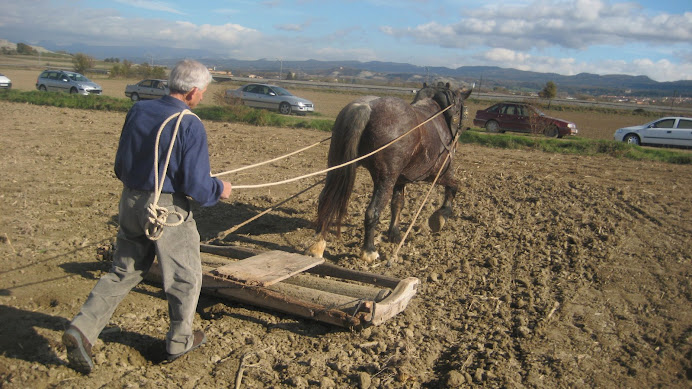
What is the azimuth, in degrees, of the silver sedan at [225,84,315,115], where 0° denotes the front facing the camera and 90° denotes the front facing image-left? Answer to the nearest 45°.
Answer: approximately 315°

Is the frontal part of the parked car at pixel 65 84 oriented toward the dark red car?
yes

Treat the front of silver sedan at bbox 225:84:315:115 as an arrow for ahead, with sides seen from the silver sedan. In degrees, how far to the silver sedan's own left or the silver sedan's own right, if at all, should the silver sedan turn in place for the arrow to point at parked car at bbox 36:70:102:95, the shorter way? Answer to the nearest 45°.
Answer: approximately 180°

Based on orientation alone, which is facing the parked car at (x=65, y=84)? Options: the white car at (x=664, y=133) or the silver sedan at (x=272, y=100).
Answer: the white car

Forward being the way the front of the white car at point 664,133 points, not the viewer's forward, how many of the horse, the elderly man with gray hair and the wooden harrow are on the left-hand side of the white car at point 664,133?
3

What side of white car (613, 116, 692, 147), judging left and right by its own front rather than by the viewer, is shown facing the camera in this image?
left

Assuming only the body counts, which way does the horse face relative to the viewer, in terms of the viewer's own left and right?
facing away from the viewer and to the right of the viewer

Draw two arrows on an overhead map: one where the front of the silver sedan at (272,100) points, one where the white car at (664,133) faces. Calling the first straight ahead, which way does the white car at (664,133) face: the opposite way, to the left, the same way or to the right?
the opposite way

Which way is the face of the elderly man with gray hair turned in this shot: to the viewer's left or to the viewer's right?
to the viewer's right

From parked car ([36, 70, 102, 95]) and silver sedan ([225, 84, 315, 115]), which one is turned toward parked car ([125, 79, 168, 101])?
parked car ([36, 70, 102, 95])

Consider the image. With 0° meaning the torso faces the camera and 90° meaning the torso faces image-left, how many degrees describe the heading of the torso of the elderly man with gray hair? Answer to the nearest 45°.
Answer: approximately 225°

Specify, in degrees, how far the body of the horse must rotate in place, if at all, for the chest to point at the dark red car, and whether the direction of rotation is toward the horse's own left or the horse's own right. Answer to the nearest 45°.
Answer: approximately 45° to the horse's own left

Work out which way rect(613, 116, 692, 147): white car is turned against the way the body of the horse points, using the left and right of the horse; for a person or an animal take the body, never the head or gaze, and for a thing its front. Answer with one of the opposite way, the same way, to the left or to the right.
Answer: to the left
